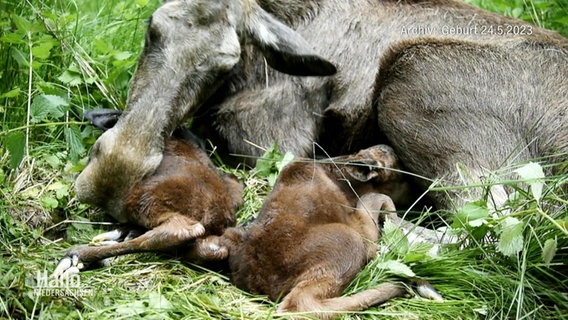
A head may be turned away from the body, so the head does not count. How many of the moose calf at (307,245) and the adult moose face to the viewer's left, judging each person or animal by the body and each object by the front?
1

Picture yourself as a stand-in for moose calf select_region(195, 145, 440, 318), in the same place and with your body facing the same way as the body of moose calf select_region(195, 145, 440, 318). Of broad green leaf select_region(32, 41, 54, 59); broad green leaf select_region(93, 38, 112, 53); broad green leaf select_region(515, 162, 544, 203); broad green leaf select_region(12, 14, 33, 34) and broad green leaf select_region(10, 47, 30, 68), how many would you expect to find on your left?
4

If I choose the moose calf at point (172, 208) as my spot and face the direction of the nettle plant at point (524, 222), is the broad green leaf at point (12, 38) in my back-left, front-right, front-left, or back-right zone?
back-left

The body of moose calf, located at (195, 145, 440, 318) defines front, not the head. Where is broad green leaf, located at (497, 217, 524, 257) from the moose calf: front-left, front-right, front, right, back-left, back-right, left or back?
front-right

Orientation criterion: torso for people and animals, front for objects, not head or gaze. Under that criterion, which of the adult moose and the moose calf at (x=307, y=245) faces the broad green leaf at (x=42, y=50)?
the adult moose

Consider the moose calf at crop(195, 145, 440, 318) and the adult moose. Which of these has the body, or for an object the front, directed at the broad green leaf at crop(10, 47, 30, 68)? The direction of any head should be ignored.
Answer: the adult moose

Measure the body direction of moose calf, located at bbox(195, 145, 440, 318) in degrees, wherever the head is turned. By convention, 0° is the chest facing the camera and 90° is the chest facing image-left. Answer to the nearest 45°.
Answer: approximately 225°

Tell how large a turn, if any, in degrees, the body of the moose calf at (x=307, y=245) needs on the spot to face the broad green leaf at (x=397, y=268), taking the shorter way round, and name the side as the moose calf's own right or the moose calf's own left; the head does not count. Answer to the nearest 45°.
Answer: approximately 45° to the moose calf's own right

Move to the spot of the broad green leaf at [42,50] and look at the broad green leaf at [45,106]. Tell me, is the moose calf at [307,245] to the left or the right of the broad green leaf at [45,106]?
left

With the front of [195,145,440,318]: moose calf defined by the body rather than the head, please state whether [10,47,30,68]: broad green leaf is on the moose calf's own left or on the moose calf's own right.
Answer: on the moose calf's own left

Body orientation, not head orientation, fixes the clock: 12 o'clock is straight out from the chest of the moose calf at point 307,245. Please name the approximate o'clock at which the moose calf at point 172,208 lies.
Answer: the moose calf at point 172,208 is roughly at 8 o'clock from the moose calf at point 307,245.

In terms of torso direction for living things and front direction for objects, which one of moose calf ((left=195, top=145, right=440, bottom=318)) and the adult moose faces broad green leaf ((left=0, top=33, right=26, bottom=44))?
the adult moose

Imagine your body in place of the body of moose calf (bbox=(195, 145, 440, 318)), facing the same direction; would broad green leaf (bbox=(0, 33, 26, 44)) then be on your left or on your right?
on your left

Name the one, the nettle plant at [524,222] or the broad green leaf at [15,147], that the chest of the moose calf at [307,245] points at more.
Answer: the nettle plant

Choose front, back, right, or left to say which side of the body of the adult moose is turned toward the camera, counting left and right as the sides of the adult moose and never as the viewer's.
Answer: left

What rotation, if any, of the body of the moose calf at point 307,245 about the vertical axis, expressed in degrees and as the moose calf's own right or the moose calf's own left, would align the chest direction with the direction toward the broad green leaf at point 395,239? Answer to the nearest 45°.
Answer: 0° — it already faces it

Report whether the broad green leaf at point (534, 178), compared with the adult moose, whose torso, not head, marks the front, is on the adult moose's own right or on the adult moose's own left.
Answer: on the adult moose's own left
